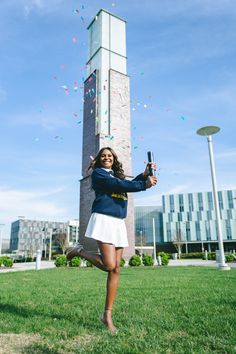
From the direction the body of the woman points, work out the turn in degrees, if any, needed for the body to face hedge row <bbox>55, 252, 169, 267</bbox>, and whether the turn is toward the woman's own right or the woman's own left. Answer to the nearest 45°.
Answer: approximately 135° to the woman's own left

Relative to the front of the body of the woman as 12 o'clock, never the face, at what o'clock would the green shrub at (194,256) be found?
The green shrub is roughly at 8 o'clock from the woman.

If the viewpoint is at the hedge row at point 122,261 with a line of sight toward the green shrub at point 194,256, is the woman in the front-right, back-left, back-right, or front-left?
back-right

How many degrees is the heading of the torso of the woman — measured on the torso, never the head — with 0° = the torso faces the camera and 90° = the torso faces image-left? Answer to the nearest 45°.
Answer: approximately 315°

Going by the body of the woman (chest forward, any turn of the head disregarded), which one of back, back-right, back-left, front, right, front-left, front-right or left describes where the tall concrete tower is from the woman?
back-left

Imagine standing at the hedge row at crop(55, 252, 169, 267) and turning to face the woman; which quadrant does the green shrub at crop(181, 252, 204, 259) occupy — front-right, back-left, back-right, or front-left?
back-left
